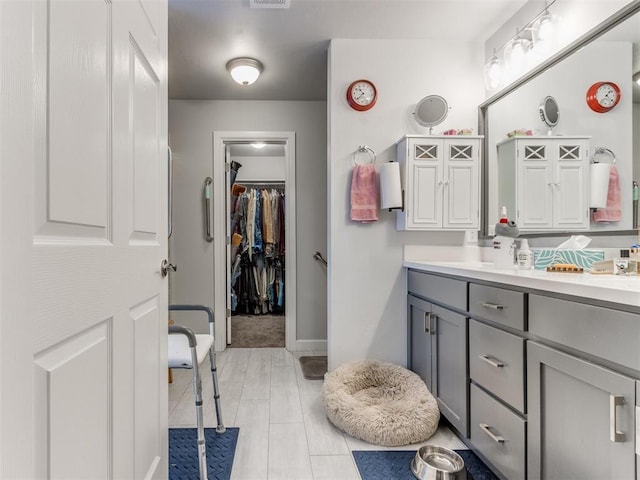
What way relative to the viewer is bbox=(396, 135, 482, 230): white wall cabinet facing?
toward the camera

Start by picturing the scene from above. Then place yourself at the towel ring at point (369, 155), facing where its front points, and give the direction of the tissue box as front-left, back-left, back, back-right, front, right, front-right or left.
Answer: front-left

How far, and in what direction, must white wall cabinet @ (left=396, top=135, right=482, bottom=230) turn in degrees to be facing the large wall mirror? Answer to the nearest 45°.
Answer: approximately 45° to its left

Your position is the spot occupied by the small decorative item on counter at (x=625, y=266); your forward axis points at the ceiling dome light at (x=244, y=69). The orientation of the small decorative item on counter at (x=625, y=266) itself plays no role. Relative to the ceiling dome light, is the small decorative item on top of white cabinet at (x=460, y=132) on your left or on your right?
right

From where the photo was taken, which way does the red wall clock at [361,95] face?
toward the camera

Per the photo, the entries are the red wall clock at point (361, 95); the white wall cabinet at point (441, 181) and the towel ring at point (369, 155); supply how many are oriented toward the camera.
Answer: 3

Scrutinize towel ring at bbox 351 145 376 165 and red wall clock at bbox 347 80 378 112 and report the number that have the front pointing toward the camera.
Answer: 2

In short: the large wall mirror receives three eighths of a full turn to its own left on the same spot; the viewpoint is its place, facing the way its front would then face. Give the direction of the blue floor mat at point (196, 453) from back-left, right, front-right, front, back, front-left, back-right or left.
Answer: back-right

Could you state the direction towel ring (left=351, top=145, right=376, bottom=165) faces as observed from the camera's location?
facing the viewer
